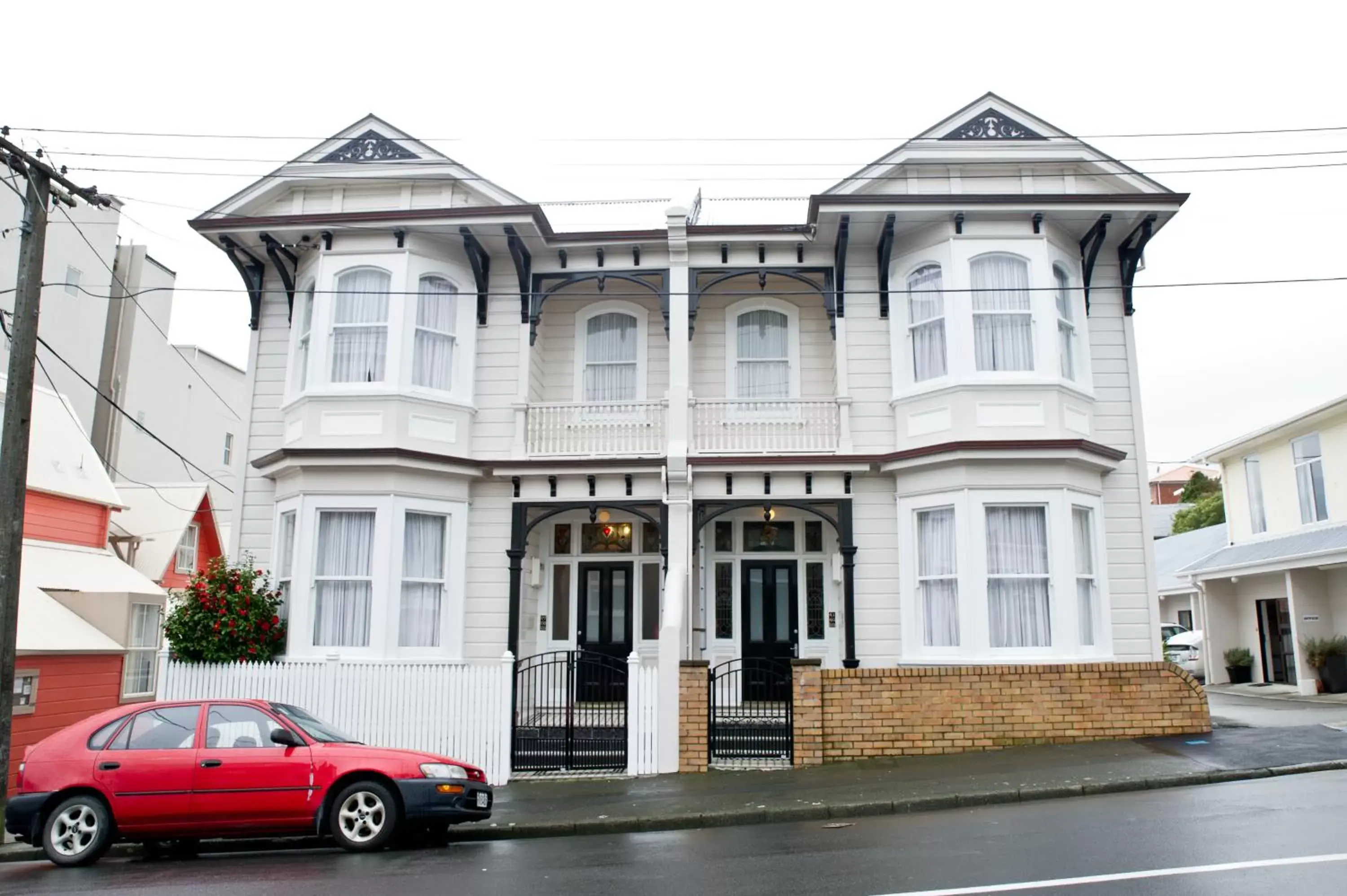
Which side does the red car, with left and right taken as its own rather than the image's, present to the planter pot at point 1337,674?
front

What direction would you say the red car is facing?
to the viewer's right

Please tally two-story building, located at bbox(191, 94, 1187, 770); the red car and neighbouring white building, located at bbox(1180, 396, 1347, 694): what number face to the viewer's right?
1

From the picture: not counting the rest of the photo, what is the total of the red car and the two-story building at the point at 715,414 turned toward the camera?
1

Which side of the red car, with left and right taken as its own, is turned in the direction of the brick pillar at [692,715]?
front

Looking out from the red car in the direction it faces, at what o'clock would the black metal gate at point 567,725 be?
The black metal gate is roughly at 11 o'clock from the red car.

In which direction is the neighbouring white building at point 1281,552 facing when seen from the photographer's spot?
facing the viewer and to the left of the viewer

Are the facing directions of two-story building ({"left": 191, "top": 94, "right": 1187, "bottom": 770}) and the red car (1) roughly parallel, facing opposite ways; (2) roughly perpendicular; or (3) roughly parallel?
roughly perpendicular

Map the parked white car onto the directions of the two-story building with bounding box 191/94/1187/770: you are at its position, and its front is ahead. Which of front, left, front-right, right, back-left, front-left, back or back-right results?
back-left

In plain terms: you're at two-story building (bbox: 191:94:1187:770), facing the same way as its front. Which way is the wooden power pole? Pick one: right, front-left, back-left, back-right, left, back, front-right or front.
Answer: front-right

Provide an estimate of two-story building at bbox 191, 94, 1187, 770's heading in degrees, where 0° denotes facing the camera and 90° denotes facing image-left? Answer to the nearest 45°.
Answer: approximately 0°
